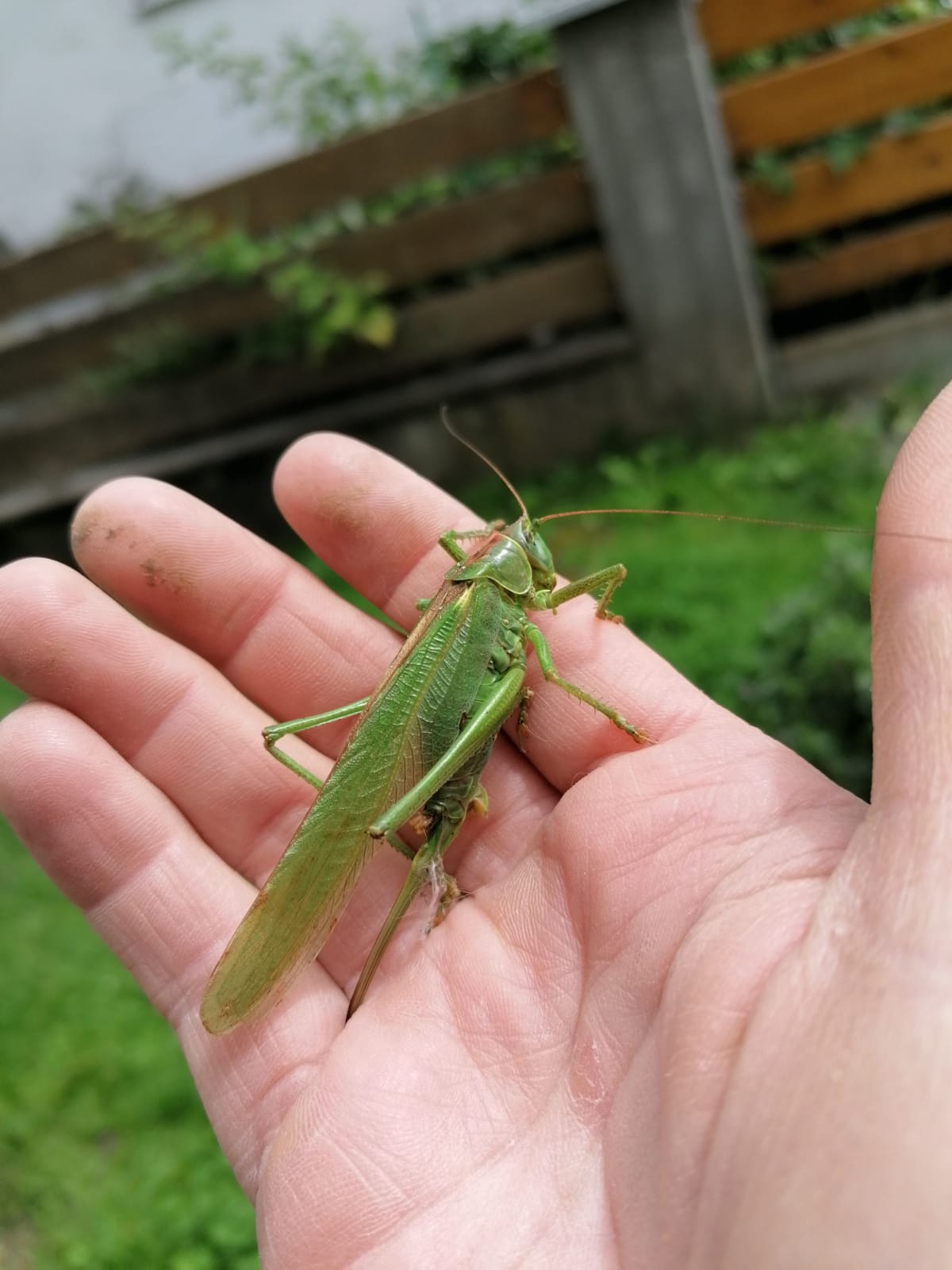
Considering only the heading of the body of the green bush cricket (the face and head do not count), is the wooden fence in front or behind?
in front

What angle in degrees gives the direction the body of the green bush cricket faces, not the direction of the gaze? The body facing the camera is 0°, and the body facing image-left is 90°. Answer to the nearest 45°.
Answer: approximately 225°

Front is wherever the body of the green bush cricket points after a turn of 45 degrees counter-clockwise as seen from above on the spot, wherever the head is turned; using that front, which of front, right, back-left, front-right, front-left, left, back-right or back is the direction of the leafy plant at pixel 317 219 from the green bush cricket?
front

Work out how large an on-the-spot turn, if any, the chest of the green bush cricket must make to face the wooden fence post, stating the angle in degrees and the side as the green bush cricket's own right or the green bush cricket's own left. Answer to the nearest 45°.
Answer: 0° — it already faces it
